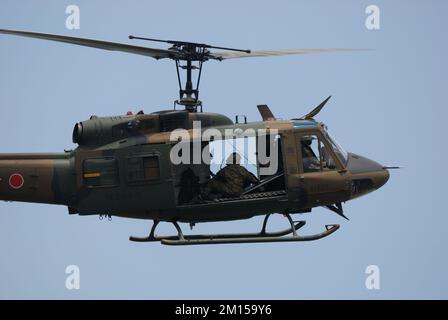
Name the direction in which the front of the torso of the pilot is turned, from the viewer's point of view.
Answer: to the viewer's right

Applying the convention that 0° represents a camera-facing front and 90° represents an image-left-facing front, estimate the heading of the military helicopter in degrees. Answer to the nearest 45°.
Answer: approximately 270°
